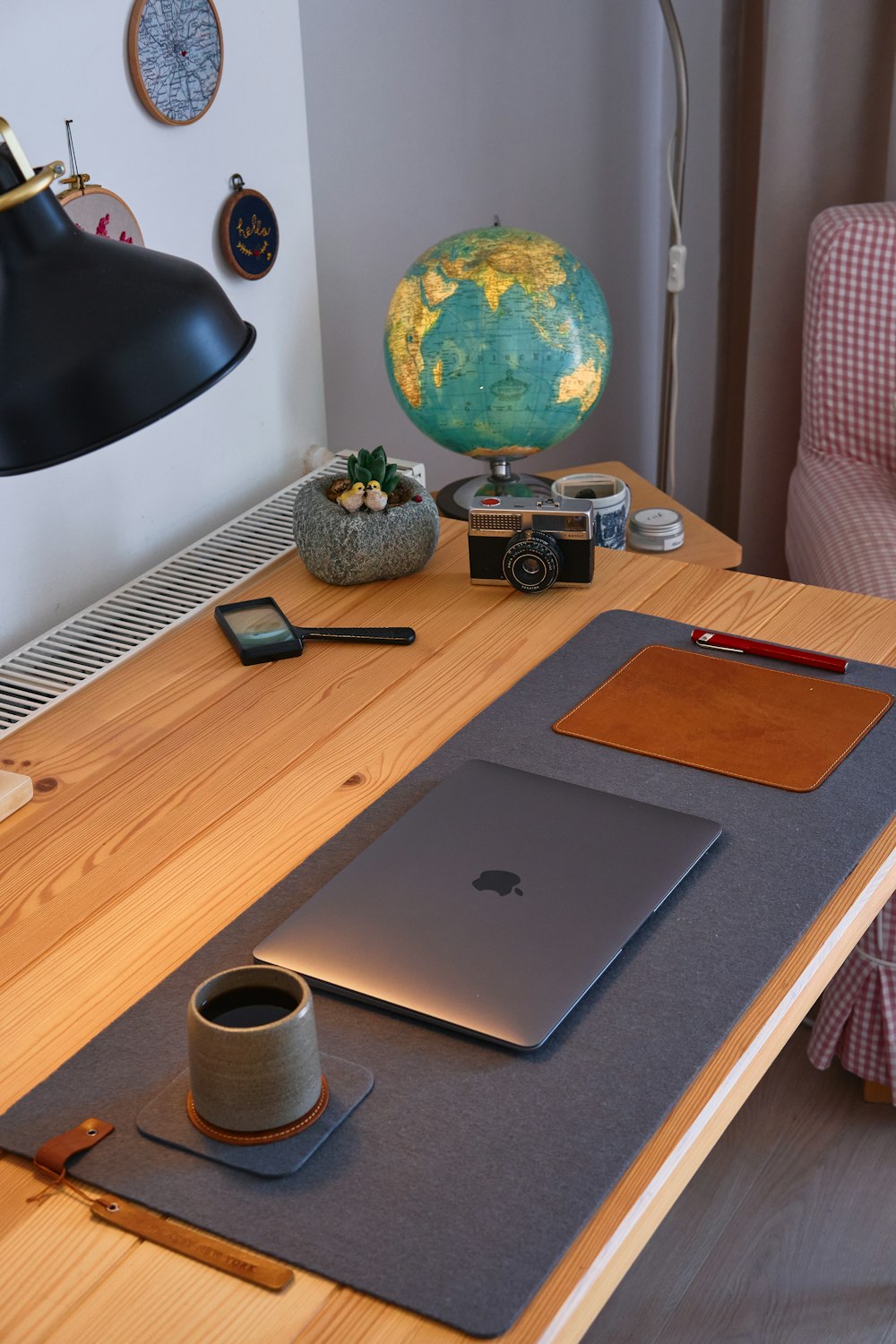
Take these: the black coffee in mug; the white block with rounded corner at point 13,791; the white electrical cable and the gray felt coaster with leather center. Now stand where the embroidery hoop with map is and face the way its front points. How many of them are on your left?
1

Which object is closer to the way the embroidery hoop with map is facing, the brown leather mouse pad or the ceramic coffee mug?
the brown leather mouse pad

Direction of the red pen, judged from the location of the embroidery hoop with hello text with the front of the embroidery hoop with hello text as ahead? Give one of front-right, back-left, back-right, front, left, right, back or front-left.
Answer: front

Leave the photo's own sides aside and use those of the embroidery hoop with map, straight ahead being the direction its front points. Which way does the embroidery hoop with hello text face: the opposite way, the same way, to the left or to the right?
the same way

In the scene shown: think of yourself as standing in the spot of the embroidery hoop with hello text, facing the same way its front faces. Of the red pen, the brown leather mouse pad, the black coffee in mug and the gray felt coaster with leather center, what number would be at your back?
0

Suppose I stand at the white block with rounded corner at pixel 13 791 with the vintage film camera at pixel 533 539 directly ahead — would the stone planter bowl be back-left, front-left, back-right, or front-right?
front-left

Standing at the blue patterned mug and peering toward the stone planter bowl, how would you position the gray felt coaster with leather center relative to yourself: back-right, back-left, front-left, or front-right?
front-left

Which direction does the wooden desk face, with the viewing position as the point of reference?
facing the viewer and to the right of the viewer

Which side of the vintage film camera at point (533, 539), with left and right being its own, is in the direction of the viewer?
front

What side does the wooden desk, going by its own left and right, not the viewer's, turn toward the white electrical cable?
left

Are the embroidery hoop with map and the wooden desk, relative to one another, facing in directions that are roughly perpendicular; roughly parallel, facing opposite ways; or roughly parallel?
roughly parallel

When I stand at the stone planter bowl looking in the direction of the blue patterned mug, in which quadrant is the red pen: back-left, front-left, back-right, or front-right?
front-right
